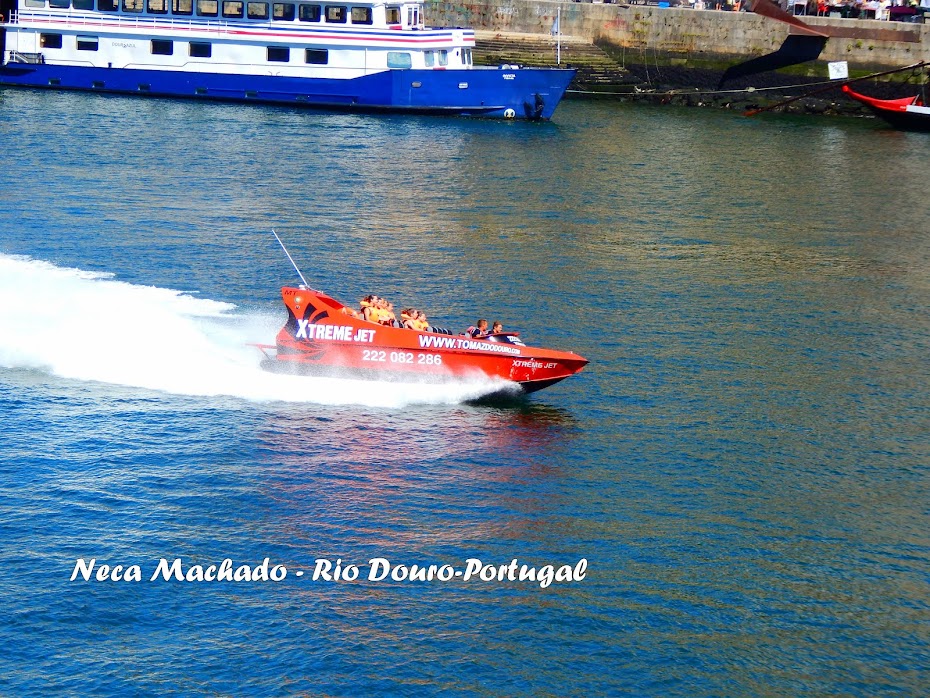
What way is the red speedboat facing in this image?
to the viewer's right
